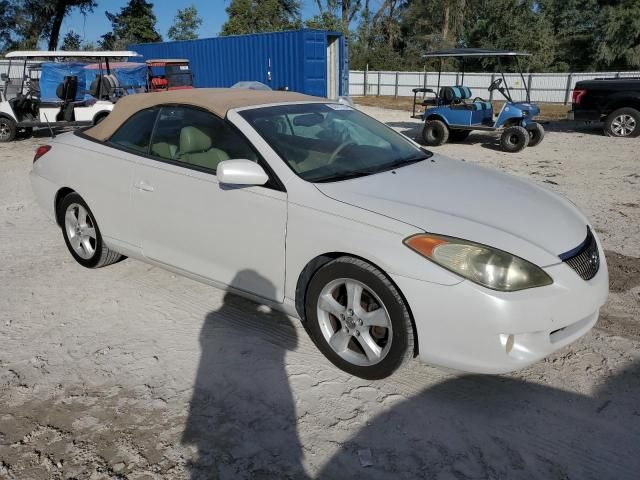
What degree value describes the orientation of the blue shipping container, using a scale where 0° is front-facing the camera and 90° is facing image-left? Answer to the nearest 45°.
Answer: approximately 315°

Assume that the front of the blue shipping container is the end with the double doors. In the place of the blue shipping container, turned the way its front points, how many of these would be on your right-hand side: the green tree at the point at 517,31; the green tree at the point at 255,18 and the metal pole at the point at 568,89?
0

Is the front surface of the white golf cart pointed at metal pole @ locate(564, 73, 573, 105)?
no

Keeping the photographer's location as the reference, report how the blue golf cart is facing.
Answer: facing the viewer and to the right of the viewer

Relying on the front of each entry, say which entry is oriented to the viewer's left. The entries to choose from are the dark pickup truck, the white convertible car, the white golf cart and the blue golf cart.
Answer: the white golf cart

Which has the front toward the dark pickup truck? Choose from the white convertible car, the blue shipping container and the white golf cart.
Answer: the blue shipping container

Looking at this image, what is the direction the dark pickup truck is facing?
to the viewer's right

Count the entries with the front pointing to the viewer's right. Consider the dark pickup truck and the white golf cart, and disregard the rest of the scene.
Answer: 1

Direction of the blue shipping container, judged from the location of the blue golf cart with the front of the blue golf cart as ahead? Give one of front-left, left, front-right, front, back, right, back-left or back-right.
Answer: back

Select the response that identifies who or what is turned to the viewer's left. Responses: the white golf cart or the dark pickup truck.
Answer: the white golf cart

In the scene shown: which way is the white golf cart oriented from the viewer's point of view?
to the viewer's left

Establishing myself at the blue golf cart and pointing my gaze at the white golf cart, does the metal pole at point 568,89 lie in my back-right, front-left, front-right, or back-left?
back-right

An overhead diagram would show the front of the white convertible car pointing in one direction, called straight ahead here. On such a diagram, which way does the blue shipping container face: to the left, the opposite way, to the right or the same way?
the same way

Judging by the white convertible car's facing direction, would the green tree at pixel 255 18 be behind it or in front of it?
behind

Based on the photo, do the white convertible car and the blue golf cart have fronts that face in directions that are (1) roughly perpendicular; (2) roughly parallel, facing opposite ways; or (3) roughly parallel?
roughly parallel

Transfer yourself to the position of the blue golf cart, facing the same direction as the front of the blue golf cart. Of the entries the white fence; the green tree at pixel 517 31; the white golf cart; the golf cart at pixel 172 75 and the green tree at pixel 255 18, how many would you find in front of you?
0
